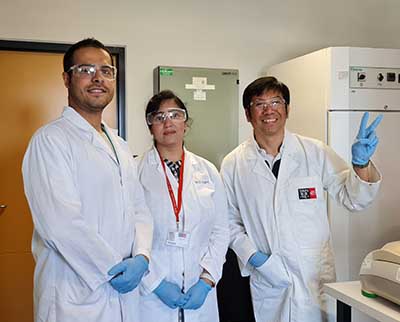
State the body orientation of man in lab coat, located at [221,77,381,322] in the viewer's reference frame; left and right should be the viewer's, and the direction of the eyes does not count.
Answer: facing the viewer

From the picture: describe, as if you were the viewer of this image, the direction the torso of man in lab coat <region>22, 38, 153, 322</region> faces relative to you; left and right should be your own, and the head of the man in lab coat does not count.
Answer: facing the viewer and to the right of the viewer

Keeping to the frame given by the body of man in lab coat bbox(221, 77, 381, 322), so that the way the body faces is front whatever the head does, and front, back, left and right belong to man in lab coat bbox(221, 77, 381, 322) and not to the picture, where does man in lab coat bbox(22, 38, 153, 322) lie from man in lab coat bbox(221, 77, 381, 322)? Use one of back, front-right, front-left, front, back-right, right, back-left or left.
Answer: front-right

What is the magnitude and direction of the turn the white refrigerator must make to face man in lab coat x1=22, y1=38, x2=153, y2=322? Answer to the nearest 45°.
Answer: approximately 90° to its right

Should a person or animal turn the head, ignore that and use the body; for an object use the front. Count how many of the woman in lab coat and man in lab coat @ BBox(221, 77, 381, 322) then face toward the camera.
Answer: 2

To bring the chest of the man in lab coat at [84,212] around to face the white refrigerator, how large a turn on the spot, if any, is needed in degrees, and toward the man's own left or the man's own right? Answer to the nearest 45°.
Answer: approximately 90° to the man's own left

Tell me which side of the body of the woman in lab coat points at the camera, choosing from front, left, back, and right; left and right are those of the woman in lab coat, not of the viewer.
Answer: front
